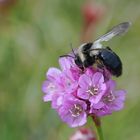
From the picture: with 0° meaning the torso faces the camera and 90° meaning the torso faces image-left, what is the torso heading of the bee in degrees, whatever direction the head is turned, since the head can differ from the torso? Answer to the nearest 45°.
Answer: approximately 90°
